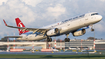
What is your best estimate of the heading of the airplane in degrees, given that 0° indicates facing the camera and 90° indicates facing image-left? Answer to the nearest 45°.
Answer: approximately 315°
